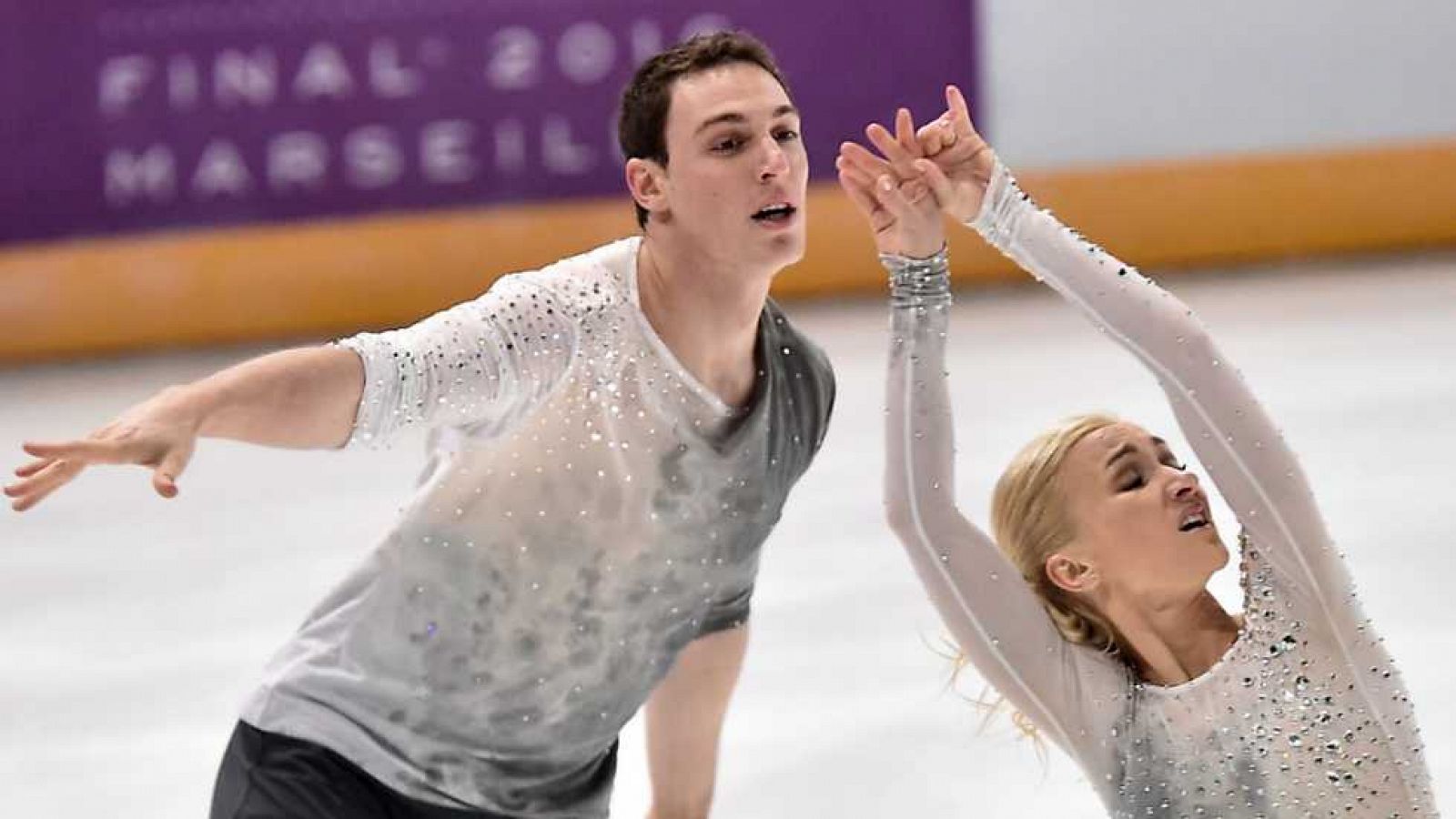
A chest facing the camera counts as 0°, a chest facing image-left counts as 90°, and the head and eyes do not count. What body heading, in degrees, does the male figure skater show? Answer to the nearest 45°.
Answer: approximately 315°

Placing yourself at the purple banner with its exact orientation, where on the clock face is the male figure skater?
The male figure skater is roughly at 12 o'clock from the purple banner.

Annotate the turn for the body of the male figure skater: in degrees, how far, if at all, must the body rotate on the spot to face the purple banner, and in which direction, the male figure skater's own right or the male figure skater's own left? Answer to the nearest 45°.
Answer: approximately 135° to the male figure skater's own left

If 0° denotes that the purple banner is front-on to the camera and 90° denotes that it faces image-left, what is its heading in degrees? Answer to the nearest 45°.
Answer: approximately 0°

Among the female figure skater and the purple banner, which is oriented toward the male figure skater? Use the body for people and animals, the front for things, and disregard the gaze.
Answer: the purple banner

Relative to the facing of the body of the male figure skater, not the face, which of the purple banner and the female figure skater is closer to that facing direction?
the female figure skater

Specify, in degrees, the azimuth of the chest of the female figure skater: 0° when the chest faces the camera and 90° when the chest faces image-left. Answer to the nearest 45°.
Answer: approximately 315°

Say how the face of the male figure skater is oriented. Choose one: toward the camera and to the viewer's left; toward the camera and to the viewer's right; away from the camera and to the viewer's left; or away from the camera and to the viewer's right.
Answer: toward the camera and to the viewer's right
